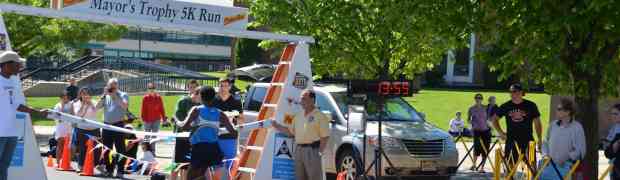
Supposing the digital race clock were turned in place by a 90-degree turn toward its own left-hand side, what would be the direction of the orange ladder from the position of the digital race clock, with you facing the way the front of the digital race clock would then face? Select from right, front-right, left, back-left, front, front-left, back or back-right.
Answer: back

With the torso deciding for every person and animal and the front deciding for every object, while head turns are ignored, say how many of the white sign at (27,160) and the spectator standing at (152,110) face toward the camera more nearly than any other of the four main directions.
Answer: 2

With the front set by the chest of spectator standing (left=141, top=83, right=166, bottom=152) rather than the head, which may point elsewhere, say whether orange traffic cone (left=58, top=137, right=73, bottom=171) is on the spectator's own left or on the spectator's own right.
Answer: on the spectator's own right

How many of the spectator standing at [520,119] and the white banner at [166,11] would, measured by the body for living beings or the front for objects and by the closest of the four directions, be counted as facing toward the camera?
2

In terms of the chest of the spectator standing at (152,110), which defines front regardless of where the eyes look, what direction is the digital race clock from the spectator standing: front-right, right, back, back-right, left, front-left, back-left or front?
front-left
